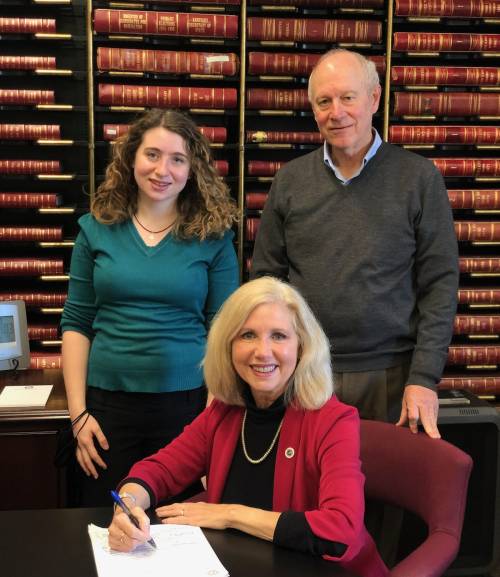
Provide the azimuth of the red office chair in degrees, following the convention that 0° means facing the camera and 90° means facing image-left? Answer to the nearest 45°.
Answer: approximately 45°

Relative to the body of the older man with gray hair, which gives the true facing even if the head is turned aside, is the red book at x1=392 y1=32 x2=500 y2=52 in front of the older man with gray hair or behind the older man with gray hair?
behind

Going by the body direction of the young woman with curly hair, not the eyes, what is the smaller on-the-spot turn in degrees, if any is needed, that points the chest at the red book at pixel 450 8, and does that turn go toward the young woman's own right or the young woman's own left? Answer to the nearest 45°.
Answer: approximately 135° to the young woman's own left

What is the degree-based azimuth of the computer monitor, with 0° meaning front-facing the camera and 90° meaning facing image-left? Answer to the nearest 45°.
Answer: approximately 0°

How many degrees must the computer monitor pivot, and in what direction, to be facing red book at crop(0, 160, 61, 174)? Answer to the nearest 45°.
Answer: approximately 180°

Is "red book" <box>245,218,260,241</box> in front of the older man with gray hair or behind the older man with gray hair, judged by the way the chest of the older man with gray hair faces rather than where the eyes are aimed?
behind

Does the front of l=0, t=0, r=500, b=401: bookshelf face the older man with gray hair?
yes
